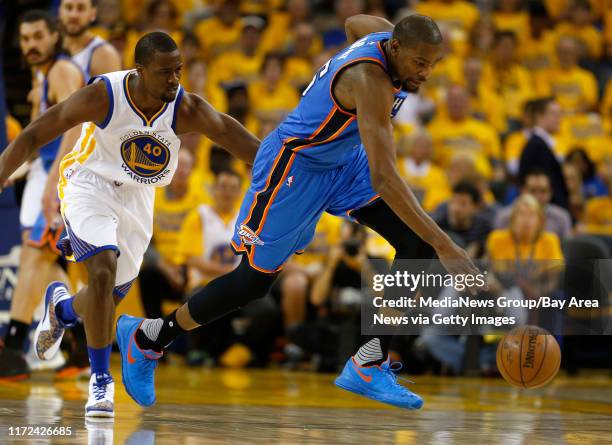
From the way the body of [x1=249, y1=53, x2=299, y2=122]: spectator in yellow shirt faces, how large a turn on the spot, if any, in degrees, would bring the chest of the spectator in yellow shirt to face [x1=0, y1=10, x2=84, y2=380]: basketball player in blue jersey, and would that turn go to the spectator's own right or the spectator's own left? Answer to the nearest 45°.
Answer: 0° — they already face them

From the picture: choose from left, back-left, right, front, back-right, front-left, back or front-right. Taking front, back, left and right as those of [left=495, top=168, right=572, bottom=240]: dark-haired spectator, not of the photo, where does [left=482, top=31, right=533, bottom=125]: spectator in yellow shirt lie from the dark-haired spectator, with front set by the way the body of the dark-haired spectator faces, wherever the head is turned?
back

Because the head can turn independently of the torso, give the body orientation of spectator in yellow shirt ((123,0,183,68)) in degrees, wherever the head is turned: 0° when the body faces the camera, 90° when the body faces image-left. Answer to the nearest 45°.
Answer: approximately 0°

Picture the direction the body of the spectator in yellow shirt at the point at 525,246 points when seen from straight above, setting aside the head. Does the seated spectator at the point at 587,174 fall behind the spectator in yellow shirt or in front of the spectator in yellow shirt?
behind

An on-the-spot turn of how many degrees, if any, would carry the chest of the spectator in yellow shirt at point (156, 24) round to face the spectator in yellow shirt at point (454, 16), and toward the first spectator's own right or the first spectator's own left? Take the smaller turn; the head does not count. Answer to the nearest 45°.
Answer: approximately 90° to the first spectator's own left

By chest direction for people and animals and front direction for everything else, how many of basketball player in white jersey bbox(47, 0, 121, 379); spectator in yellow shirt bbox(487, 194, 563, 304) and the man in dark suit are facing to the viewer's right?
1

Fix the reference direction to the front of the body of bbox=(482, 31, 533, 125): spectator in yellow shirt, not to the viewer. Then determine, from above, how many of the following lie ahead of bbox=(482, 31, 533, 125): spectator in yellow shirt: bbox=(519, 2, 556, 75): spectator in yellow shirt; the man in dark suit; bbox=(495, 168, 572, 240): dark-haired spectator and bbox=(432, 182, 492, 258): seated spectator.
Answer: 3

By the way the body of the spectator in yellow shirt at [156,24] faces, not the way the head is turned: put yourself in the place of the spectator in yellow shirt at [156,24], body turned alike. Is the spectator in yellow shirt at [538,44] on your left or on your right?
on your left

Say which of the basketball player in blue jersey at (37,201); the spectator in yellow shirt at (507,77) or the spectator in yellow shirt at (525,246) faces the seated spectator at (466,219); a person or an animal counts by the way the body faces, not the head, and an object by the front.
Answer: the spectator in yellow shirt at (507,77)

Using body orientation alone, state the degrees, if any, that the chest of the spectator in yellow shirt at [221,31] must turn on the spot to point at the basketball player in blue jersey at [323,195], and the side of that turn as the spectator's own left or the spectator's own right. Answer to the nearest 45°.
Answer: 0° — they already face them
